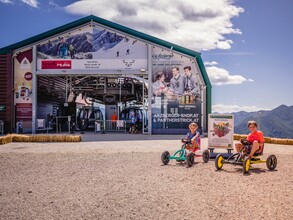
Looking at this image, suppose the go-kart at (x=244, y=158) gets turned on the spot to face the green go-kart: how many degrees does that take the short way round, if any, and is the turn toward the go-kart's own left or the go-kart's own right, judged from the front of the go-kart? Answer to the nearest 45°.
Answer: approximately 45° to the go-kart's own right

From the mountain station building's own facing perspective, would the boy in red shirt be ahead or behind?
ahead

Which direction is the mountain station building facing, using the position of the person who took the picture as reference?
facing the viewer

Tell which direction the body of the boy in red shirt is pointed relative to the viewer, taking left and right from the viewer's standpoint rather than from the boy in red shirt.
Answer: facing the viewer and to the left of the viewer

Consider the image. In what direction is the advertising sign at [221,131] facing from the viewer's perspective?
toward the camera

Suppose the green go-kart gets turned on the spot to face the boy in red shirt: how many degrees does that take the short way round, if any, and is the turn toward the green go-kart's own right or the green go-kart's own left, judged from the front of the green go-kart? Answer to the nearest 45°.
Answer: approximately 135° to the green go-kart's own left

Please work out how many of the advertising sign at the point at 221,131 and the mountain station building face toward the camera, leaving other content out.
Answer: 2

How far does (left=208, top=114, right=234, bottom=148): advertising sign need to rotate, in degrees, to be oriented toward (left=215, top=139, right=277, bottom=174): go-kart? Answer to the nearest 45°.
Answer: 0° — it already faces it
